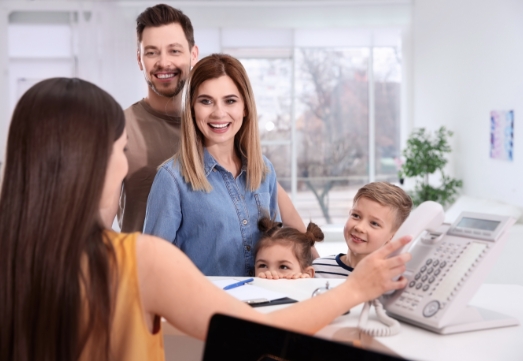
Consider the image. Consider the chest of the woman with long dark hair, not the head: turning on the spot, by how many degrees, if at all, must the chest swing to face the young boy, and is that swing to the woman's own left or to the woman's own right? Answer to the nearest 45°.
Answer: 0° — they already face them

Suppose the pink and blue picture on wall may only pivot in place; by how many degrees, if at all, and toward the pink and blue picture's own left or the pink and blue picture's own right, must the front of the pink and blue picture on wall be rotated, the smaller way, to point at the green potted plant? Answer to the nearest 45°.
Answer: approximately 90° to the pink and blue picture's own right

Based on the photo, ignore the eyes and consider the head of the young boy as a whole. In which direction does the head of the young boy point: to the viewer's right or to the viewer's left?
to the viewer's left

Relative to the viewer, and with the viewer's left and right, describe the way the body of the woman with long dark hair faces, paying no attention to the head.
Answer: facing away from the viewer and to the right of the viewer

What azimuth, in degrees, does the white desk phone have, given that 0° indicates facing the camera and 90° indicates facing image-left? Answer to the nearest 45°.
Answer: approximately 45°

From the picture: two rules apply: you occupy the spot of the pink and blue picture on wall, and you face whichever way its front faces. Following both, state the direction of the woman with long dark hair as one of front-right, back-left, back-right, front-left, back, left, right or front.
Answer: front-left

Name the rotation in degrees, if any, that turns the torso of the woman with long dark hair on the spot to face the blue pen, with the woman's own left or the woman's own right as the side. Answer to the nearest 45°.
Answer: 0° — they already face it

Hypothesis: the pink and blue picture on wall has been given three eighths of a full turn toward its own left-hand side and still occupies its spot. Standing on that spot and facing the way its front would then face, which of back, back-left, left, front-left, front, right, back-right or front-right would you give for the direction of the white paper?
right

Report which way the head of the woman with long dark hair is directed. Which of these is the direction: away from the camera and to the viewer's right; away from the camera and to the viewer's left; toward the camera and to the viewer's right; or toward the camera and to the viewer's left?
away from the camera and to the viewer's right

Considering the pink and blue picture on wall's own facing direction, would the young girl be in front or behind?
in front
